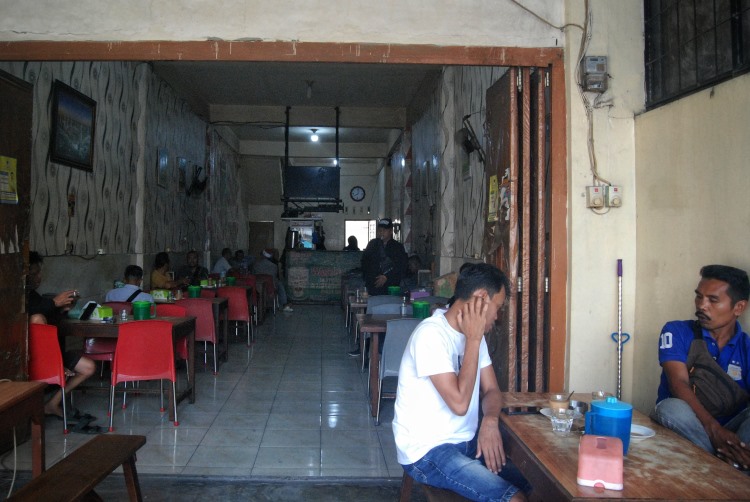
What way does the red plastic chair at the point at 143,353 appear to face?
away from the camera

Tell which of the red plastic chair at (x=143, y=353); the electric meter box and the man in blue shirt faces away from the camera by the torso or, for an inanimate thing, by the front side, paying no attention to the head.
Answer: the red plastic chair

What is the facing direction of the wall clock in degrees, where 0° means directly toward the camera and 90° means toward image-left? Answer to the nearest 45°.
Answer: approximately 0°

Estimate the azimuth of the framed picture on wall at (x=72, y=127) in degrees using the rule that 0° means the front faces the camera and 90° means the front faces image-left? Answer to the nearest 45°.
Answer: approximately 315°
